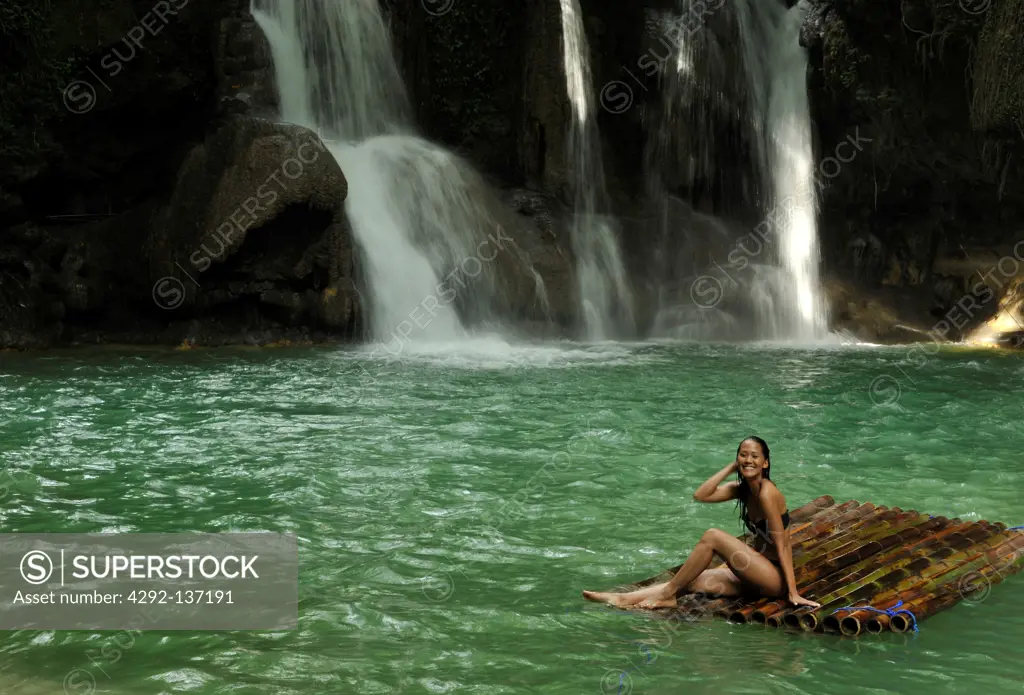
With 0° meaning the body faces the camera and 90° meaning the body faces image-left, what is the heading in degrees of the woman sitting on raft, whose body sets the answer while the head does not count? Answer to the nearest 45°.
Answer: approximately 90°

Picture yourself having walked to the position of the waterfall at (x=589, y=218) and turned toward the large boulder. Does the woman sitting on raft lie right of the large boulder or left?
left

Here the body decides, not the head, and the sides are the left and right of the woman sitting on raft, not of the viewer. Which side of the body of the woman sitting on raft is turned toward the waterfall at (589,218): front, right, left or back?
right

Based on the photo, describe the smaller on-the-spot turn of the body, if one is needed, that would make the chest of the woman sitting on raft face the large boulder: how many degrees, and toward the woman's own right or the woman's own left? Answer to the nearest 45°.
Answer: approximately 45° to the woman's own right
